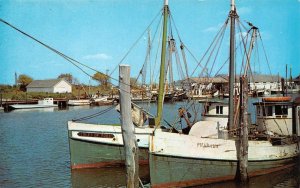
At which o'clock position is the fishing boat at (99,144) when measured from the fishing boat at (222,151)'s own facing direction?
the fishing boat at (99,144) is roughly at 2 o'clock from the fishing boat at (222,151).

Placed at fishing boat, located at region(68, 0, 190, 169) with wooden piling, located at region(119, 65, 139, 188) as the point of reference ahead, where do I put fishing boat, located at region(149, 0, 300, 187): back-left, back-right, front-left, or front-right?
front-left

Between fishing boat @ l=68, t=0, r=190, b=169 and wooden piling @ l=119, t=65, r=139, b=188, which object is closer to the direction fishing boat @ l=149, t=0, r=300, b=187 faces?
the wooden piling

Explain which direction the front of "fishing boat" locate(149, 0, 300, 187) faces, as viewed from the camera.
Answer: facing the viewer and to the left of the viewer

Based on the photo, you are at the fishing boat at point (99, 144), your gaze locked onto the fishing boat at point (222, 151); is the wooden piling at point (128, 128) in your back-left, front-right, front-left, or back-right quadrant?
front-right

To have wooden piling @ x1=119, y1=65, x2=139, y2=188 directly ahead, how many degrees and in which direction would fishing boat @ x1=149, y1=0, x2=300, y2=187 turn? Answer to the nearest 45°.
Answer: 0° — it already faces it
